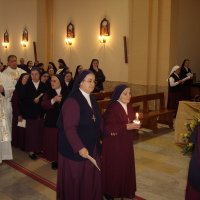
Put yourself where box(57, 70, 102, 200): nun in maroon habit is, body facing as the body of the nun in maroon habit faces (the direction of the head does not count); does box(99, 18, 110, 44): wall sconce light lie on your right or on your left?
on your left

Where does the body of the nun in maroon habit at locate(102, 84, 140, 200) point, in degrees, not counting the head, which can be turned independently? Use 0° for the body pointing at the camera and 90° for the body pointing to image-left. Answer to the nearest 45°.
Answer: approximately 315°

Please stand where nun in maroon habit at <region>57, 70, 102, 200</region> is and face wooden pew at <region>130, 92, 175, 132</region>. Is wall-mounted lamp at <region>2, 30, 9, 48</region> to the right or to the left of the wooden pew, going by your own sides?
left

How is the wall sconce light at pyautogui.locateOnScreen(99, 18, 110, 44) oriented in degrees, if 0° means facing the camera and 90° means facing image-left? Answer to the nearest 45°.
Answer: approximately 45°

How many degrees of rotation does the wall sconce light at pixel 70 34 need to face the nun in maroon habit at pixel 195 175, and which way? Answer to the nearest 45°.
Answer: approximately 45° to its left

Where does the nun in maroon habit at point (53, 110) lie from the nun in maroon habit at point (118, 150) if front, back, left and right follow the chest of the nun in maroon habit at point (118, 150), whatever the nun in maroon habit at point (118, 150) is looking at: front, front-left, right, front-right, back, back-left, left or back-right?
back

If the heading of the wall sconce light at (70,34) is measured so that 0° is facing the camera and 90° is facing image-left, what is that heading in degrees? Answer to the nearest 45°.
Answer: approximately 45°

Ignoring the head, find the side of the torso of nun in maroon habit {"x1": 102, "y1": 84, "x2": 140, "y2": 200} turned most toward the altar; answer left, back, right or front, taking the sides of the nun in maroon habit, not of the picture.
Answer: left

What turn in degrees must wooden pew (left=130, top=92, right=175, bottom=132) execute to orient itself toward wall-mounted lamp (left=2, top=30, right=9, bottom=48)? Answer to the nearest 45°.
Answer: approximately 180°

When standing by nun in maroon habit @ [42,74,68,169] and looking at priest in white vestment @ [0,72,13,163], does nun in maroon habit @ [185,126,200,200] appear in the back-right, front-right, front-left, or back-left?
back-left

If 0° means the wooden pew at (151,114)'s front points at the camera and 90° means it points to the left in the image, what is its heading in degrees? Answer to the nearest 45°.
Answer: approximately 315°

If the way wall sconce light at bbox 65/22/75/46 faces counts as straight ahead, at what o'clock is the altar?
The altar is roughly at 10 o'clock from the wall sconce light.
